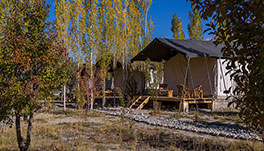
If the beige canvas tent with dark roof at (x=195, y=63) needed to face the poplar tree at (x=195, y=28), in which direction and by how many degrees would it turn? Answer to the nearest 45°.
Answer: approximately 135° to its right

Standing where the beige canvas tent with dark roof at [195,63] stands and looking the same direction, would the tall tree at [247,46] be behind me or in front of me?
in front

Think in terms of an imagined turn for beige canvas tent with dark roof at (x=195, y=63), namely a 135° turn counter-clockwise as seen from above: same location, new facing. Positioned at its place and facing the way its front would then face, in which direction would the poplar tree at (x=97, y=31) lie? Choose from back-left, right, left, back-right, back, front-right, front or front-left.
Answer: back

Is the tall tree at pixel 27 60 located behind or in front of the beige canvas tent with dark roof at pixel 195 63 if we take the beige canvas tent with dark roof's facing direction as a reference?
in front

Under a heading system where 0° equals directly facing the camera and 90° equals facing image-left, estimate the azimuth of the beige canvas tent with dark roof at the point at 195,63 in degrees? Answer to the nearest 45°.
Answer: approximately 45°
